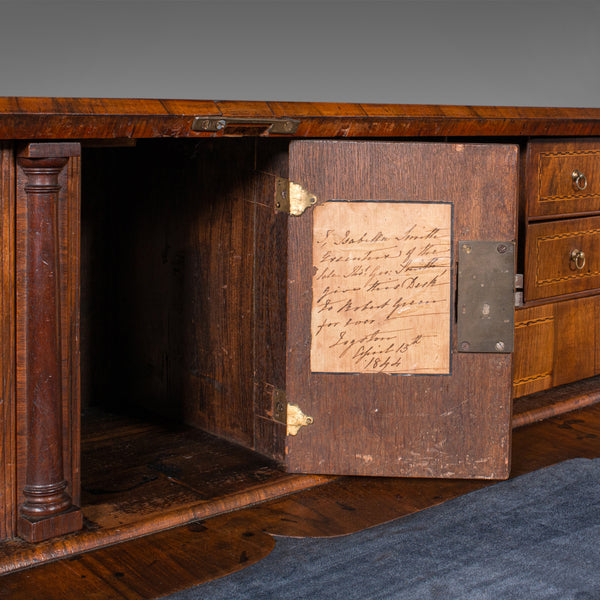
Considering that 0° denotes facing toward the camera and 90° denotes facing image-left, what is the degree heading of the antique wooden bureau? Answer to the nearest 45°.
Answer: approximately 315°
